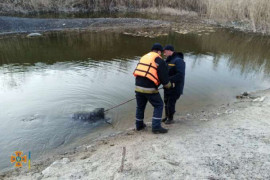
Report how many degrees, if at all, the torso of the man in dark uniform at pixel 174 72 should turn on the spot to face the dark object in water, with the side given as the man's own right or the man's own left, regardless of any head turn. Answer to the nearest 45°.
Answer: approximately 45° to the man's own right

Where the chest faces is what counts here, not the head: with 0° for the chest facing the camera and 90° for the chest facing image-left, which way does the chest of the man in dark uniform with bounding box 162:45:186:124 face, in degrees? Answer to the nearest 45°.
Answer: approximately 45°

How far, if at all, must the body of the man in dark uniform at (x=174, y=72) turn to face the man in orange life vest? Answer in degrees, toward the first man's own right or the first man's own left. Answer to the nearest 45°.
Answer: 0° — they already face them
